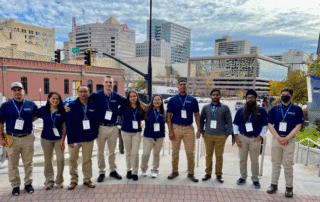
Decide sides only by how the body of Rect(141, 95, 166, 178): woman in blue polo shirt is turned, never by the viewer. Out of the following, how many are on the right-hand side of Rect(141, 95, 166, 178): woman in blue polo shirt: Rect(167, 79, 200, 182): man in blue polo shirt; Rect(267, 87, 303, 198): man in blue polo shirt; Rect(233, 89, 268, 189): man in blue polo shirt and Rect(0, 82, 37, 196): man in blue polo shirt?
1

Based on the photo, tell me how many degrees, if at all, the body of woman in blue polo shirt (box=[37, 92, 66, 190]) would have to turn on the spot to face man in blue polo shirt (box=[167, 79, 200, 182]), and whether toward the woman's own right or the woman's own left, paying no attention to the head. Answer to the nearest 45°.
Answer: approximately 90° to the woman's own left

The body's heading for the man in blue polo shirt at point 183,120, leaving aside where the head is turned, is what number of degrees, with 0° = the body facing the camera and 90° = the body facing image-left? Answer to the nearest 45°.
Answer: approximately 0°

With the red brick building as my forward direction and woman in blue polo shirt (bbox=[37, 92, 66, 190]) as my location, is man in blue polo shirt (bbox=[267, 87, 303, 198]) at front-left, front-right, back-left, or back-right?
back-right

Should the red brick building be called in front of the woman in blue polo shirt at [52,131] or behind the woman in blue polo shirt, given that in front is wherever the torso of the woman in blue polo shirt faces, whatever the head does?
behind

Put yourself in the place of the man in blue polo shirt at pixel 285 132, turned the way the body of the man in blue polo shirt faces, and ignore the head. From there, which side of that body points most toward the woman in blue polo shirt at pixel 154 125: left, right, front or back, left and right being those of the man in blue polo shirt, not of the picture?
right

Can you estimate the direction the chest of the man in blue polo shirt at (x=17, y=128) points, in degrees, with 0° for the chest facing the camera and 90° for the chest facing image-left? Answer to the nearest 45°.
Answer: approximately 0°
